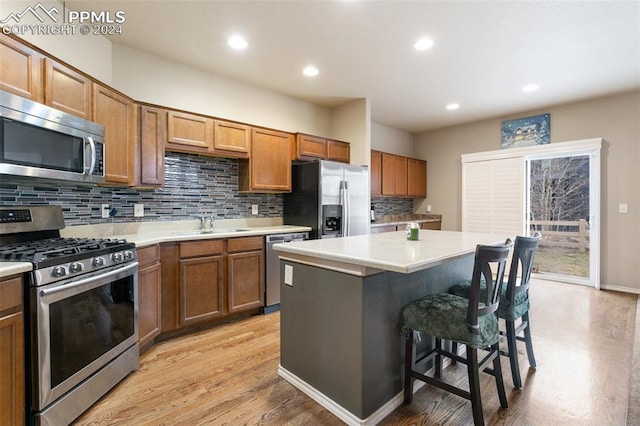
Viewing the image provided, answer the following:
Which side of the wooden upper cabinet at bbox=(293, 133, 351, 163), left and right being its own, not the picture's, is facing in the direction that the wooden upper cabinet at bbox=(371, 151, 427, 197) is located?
left

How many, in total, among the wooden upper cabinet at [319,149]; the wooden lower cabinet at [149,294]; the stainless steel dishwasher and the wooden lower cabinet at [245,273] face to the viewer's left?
0

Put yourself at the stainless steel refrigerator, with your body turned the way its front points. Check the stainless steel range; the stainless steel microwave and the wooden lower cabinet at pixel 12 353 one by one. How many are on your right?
3

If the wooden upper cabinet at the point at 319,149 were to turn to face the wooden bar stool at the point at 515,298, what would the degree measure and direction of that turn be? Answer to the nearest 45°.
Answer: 0° — it already faces it

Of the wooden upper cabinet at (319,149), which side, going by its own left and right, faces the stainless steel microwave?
right

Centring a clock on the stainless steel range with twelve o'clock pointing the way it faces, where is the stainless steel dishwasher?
The stainless steel dishwasher is roughly at 10 o'clock from the stainless steel range.

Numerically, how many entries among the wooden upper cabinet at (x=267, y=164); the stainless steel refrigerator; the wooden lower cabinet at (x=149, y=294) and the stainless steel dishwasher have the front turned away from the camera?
0

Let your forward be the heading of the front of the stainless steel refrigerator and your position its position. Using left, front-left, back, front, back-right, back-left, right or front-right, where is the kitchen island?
front-right

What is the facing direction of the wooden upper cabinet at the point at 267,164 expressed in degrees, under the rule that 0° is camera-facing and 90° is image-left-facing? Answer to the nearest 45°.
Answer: approximately 315°

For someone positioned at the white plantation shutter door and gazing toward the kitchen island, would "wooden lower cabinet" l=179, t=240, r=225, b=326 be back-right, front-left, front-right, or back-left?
front-right

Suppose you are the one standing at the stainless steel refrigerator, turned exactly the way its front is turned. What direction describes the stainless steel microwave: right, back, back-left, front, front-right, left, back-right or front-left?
right

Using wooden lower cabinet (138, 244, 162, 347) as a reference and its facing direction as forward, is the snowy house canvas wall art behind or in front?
in front

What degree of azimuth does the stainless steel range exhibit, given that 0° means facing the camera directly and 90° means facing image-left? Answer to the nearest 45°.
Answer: approximately 315°

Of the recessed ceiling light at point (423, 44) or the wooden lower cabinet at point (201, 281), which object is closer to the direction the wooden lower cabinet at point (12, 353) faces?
the recessed ceiling light

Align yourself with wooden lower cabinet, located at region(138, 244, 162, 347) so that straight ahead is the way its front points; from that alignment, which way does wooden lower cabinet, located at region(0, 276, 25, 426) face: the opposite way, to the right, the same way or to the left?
the same way

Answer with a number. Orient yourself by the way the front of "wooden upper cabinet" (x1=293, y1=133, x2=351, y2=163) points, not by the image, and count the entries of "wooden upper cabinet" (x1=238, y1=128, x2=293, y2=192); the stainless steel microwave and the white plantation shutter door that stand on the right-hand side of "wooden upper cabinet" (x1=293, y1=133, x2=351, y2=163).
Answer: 2

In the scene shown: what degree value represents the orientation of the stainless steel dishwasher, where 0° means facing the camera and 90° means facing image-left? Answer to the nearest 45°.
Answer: approximately 315°

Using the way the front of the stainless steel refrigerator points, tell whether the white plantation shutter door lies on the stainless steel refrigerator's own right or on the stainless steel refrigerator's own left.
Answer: on the stainless steel refrigerator's own left
